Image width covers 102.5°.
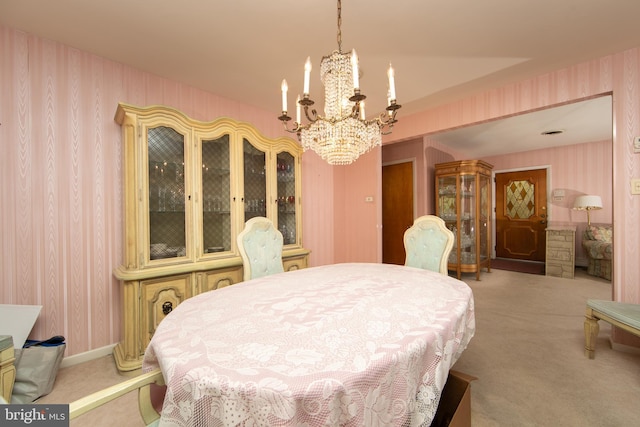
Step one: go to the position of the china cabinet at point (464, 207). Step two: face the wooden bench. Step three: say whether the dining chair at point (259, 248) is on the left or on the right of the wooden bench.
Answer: right

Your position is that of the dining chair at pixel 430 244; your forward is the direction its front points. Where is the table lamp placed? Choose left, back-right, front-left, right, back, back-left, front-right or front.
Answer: back

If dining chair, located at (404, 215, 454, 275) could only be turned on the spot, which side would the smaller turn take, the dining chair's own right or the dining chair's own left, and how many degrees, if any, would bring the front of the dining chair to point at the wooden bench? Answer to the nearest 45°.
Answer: approximately 135° to the dining chair's own left

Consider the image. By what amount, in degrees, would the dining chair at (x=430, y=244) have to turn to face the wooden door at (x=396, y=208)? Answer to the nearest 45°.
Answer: approximately 135° to its right

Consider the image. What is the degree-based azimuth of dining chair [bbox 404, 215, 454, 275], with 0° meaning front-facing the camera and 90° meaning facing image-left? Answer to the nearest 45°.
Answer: approximately 45°

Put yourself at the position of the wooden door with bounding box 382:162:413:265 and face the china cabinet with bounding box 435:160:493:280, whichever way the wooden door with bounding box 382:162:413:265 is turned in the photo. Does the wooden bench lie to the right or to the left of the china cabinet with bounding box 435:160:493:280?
right

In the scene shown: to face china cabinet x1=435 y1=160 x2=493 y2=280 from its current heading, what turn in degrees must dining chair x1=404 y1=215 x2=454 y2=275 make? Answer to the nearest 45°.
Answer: approximately 135° to its right

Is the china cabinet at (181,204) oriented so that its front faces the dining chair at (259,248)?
yes
